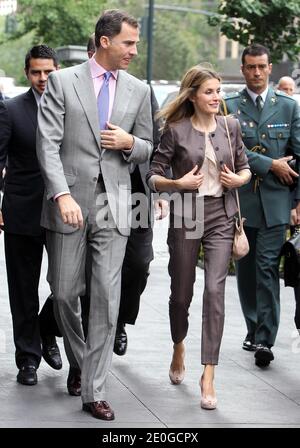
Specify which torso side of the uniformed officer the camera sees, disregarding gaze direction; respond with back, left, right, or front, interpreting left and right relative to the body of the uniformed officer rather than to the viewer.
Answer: front

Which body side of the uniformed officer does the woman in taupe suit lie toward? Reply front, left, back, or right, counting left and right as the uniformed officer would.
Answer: front

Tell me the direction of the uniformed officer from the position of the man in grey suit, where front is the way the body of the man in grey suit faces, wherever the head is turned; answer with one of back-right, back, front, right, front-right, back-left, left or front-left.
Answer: back-left

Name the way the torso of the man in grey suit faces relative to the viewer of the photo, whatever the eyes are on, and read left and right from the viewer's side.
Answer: facing the viewer

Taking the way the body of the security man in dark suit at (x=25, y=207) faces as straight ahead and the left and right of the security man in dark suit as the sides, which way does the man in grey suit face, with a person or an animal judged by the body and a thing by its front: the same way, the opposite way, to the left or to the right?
the same way

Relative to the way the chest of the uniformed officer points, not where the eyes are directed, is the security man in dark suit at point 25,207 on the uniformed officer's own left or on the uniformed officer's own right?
on the uniformed officer's own right

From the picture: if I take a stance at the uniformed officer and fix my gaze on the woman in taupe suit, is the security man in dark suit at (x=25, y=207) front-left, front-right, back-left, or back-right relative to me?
front-right

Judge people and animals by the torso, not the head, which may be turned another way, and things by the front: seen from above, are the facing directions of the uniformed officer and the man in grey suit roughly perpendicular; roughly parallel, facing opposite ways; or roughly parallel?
roughly parallel

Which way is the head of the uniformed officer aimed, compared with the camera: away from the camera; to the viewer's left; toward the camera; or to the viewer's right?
toward the camera

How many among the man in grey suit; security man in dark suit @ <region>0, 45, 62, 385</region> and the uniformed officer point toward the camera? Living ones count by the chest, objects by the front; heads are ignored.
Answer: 3

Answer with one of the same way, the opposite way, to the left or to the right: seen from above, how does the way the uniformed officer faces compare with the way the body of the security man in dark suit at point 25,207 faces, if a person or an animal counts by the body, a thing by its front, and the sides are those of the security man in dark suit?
the same way

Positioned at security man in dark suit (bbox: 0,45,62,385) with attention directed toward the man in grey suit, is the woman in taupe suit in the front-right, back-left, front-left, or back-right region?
front-left

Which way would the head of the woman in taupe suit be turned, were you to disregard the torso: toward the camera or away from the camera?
toward the camera

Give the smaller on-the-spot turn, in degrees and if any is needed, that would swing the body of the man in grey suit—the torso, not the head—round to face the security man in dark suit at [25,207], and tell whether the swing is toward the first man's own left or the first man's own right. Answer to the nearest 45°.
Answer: approximately 135° to the first man's own right

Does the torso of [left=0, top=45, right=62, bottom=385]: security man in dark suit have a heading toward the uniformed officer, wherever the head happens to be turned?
no

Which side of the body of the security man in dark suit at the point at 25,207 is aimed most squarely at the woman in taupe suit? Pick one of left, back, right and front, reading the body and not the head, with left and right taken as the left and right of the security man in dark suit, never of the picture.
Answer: left

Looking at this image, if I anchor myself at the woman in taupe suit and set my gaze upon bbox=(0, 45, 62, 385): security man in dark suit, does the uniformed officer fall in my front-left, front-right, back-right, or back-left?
back-right
